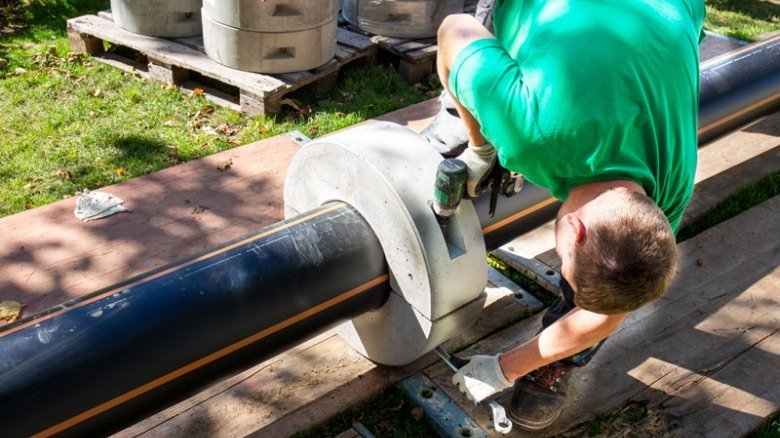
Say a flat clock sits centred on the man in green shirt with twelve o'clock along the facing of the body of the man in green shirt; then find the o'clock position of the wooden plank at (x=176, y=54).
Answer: The wooden plank is roughly at 3 o'clock from the man in green shirt.

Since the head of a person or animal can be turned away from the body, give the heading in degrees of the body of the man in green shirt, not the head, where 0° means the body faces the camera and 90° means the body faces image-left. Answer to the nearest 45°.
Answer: approximately 45°

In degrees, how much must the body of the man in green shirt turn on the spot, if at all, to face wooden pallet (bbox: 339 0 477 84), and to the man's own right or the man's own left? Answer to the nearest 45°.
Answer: approximately 90° to the man's own right

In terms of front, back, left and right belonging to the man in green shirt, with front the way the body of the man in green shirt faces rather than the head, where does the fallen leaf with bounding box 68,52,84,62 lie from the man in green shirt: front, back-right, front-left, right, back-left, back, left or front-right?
right

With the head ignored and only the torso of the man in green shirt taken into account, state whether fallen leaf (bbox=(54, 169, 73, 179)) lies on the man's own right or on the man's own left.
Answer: on the man's own right

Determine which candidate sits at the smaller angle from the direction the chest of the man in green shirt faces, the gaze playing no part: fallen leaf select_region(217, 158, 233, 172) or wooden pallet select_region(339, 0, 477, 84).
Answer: the fallen leaf

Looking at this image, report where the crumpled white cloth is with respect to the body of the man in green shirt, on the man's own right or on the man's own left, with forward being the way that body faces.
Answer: on the man's own right

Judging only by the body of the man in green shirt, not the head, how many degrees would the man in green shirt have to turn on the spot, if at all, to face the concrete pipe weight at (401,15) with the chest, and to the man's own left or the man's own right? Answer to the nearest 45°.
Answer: approximately 90° to the man's own right

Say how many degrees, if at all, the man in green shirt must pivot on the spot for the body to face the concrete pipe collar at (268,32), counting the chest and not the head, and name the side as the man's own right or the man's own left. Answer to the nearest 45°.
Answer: approximately 90° to the man's own right
